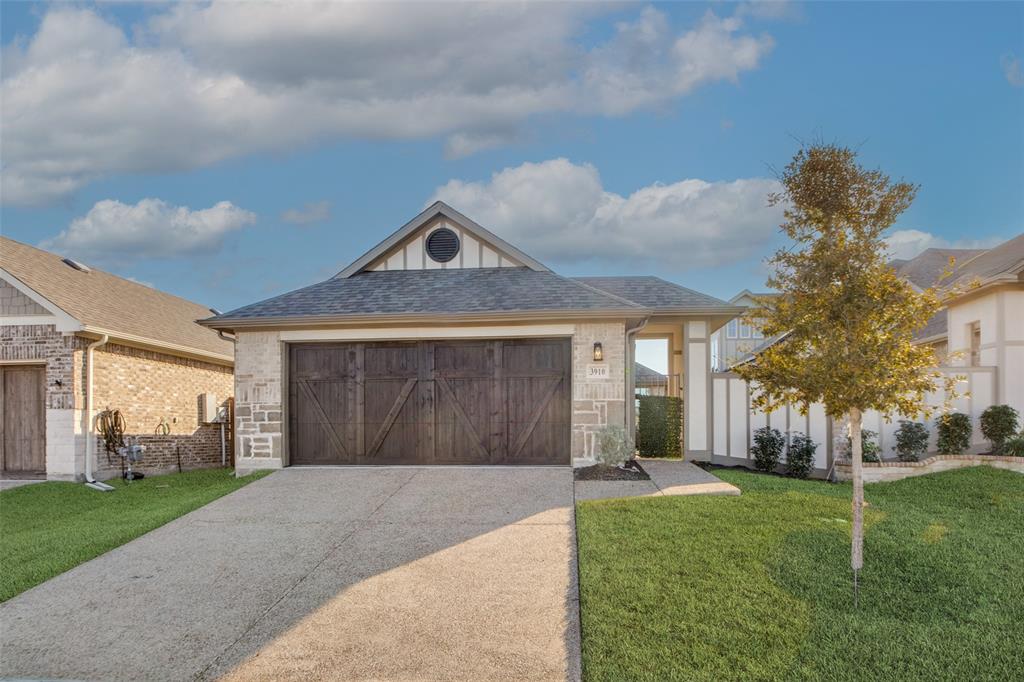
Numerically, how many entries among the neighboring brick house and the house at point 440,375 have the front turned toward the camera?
2

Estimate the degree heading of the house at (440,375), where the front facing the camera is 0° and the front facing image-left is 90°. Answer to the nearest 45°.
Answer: approximately 0°

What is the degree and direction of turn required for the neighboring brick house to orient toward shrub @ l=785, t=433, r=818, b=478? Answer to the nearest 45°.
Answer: approximately 45° to its left

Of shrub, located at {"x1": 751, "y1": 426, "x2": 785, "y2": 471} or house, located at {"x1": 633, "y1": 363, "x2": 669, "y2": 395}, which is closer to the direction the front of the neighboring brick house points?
the shrub

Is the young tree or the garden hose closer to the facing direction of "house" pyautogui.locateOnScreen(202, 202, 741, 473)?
the young tree

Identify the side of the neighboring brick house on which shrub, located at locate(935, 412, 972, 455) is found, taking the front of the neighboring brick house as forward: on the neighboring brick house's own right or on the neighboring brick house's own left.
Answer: on the neighboring brick house's own left

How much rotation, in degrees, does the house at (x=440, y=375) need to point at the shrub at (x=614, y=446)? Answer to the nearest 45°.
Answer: approximately 45° to its left

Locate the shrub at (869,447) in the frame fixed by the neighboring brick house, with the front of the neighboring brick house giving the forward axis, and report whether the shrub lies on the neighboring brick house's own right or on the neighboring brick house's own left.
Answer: on the neighboring brick house's own left

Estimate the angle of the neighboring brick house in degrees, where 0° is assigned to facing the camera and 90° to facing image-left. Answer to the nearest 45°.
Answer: approximately 0°

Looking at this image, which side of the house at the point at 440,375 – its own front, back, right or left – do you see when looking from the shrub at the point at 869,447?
left
